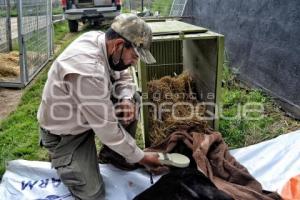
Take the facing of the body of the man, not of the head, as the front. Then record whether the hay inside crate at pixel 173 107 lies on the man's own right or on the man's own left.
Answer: on the man's own left

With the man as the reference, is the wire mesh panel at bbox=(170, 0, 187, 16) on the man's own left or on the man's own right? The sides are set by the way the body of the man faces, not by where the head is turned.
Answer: on the man's own left

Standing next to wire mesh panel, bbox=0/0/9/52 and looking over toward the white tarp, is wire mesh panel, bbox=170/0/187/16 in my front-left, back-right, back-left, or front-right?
back-left

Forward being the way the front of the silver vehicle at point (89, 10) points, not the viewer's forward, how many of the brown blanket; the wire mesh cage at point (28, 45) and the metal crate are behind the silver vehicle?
3

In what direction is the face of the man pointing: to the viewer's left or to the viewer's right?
to the viewer's right

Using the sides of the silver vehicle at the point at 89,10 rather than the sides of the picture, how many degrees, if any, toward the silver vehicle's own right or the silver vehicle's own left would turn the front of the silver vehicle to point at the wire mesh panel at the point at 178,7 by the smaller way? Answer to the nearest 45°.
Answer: approximately 135° to the silver vehicle's own right

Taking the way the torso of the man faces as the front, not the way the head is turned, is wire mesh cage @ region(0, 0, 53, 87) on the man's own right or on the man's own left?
on the man's own left

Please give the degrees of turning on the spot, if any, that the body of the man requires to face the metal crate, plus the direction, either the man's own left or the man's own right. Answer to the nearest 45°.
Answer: approximately 45° to the man's own left

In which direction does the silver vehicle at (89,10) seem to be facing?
away from the camera

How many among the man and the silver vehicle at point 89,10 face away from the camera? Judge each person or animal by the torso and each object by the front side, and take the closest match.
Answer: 1

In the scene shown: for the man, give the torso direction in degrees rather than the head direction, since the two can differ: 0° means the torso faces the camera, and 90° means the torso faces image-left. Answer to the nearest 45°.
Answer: approximately 270°

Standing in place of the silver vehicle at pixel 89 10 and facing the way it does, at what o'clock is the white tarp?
The white tarp is roughly at 6 o'clock from the silver vehicle.

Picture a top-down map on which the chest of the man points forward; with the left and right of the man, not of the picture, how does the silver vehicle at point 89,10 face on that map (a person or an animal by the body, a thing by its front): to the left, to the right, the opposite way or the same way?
to the left
